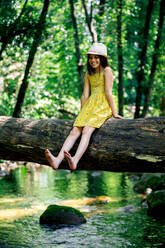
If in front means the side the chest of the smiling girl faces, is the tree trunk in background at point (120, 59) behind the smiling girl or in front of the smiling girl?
behind

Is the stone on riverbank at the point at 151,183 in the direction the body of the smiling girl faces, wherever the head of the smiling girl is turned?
no

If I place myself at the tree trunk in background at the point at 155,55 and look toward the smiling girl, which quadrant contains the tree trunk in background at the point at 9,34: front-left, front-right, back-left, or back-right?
front-right

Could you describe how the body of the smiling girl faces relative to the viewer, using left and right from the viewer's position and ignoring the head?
facing the viewer and to the left of the viewer

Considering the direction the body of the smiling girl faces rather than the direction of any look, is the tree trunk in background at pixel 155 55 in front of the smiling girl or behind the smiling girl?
behind

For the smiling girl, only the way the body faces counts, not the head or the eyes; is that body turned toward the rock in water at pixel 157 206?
no

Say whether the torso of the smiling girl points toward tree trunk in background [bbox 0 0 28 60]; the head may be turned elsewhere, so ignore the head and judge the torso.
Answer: no

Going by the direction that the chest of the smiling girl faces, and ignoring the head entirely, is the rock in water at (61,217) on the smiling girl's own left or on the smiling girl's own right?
on the smiling girl's own right
